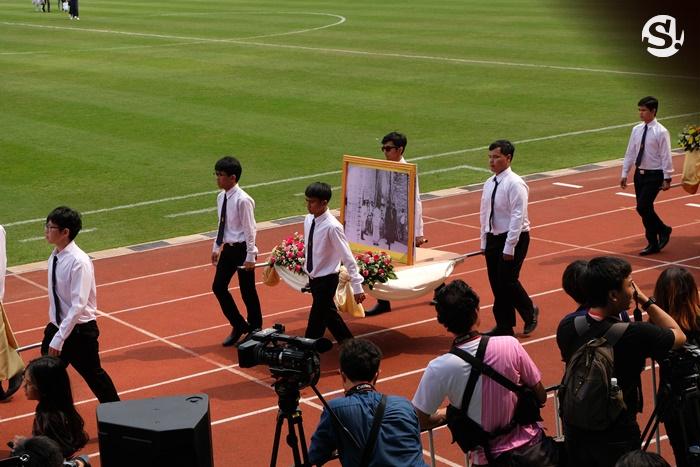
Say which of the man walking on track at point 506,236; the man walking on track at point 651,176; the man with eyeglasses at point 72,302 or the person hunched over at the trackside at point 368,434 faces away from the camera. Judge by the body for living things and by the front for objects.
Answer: the person hunched over at the trackside

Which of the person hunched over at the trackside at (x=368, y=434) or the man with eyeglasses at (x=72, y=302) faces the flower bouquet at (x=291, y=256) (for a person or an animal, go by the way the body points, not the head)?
the person hunched over at the trackside

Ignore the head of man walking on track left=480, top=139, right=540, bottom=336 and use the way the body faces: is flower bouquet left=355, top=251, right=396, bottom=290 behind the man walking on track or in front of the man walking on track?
in front

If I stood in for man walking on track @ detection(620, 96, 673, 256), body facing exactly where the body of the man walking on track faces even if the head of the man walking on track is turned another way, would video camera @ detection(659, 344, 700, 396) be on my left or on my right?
on my left

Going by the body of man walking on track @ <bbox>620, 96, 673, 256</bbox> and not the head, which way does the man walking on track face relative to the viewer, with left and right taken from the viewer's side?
facing the viewer and to the left of the viewer

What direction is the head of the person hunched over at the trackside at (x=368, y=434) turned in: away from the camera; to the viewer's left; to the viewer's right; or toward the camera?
away from the camera

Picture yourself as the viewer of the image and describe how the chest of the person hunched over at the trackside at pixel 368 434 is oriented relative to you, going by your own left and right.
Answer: facing away from the viewer

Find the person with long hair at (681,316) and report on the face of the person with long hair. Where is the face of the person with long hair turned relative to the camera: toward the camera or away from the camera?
away from the camera

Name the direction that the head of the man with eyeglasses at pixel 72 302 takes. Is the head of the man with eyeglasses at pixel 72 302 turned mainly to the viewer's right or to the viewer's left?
to the viewer's left

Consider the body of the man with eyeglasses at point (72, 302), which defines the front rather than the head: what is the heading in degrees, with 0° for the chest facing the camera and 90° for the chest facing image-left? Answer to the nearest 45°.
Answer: approximately 90°

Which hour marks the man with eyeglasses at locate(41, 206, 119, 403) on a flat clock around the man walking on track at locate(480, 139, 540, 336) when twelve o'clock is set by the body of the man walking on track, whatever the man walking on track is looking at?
The man with eyeglasses is roughly at 12 o'clock from the man walking on track.

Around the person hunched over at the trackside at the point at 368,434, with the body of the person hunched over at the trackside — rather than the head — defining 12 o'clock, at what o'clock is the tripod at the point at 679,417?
The tripod is roughly at 2 o'clock from the person hunched over at the trackside.

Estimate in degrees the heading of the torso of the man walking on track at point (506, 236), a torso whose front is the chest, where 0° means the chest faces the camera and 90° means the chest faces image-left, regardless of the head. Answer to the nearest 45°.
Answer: approximately 45°
